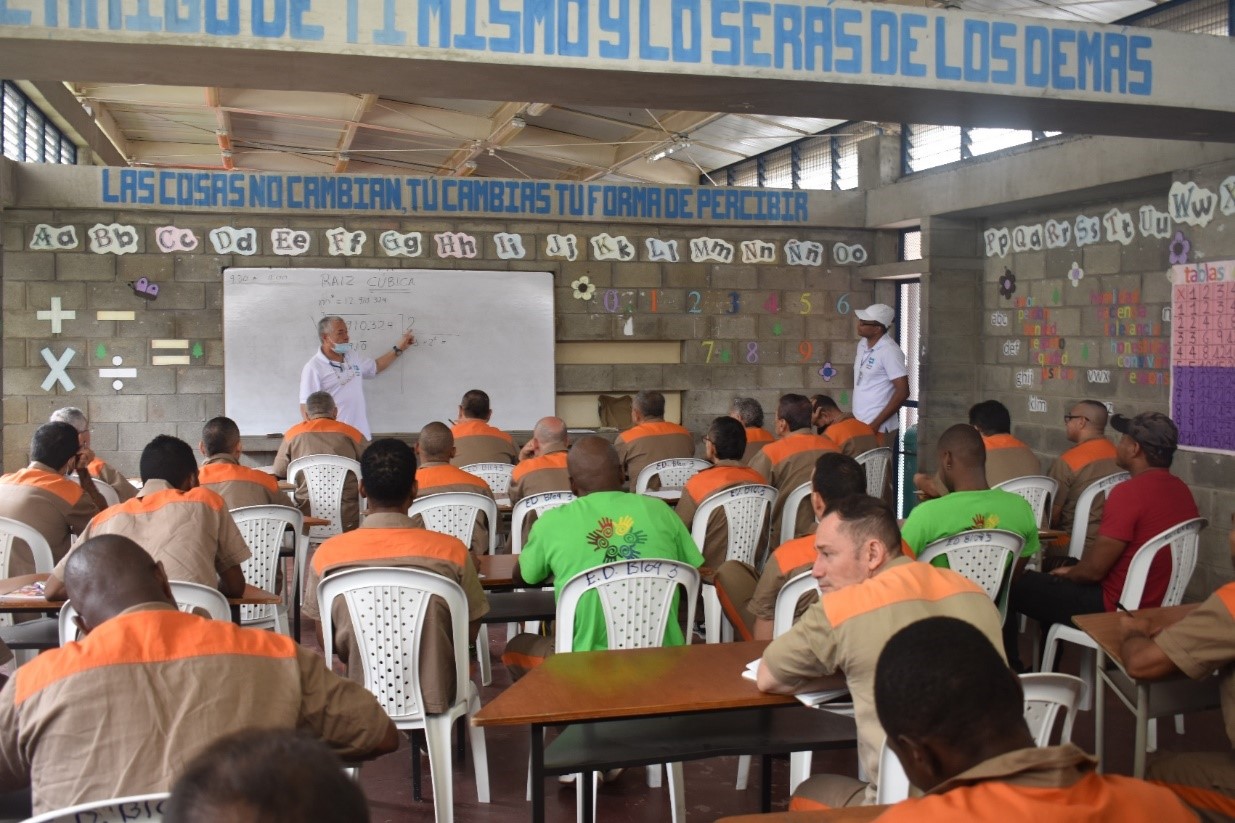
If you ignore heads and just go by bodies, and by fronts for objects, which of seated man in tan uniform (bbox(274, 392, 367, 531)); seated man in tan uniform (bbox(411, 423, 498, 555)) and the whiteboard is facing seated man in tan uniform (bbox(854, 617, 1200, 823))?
the whiteboard

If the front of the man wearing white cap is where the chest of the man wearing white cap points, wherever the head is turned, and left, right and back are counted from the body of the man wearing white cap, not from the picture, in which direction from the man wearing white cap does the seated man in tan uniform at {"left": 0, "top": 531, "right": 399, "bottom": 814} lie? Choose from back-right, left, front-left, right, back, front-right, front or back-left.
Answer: front-left

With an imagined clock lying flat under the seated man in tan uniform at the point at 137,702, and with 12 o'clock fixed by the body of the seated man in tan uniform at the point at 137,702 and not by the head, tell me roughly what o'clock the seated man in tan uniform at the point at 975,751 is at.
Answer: the seated man in tan uniform at the point at 975,751 is roughly at 4 o'clock from the seated man in tan uniform at the point at 137,702.

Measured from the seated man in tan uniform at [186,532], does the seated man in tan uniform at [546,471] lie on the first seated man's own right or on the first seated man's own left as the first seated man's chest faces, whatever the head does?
on the first seated man's own right

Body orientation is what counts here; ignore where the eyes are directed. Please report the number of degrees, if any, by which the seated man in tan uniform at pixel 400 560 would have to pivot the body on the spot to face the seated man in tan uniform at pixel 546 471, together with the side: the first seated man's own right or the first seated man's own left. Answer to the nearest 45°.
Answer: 0° — they already face them

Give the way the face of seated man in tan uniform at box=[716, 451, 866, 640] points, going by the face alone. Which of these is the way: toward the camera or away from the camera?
away from the camera

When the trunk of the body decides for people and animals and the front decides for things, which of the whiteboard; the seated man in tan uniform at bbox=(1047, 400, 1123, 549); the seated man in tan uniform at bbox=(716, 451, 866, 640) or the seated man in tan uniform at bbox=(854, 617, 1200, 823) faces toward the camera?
the whiteboard

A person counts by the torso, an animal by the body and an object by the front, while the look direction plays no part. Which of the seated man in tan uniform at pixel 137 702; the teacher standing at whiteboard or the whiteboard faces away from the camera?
the seated man in tan uniform

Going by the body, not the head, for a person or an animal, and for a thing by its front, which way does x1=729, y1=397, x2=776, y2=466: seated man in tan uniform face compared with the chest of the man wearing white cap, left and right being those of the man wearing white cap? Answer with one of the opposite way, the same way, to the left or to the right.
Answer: to the right

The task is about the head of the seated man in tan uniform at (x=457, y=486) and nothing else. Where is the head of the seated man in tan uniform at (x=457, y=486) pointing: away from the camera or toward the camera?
away from the camera

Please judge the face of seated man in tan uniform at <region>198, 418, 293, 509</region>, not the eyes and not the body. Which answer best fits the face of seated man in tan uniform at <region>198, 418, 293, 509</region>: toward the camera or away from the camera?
away from the camera

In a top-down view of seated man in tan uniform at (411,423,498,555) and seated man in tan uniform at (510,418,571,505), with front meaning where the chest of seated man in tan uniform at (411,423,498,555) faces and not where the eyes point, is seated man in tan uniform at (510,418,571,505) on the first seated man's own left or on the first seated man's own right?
on the first seated man's own right

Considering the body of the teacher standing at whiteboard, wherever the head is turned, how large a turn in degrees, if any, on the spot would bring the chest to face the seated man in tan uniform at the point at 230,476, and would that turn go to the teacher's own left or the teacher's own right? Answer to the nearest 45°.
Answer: approximately 45° to the teacher's own right

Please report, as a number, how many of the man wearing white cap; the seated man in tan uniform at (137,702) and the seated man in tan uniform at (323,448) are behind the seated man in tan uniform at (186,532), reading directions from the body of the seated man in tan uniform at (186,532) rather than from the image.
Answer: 1

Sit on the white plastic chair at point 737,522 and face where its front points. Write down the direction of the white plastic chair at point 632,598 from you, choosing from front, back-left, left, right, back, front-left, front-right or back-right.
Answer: back-left
